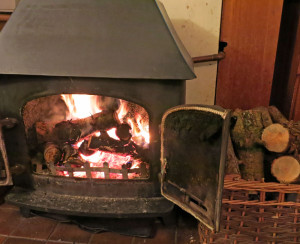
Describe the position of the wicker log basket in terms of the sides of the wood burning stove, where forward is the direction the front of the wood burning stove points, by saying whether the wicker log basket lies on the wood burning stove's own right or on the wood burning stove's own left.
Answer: on the wood burning stove's own left

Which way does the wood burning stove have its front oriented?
toward the camera

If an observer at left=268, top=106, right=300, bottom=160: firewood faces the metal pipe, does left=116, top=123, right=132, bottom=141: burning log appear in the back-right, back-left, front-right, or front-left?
front-left

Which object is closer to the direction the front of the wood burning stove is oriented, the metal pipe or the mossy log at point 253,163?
the mossy log

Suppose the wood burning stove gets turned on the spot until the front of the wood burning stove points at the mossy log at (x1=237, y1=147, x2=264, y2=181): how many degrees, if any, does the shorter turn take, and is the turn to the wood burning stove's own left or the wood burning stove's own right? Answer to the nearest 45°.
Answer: approximately 90° to the wood burning stove's own left

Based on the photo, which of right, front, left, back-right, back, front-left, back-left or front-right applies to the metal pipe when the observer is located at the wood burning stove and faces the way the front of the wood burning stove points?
back-left

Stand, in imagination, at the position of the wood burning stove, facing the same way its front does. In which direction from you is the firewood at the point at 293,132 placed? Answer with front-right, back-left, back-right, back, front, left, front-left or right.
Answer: left
